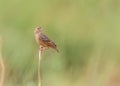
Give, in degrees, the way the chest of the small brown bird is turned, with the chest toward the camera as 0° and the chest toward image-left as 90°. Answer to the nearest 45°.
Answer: approximately 90°
